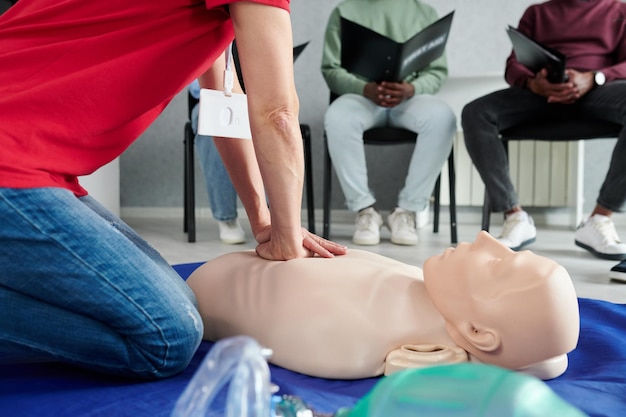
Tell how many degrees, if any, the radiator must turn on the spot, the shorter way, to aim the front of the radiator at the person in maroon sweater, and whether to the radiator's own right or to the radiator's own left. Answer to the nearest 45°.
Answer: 0° — it already faces them

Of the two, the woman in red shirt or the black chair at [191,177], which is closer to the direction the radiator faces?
the woman in red shirt

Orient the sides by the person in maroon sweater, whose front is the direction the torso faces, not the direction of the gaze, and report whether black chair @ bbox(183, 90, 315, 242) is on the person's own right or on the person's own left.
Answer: on the person's own right

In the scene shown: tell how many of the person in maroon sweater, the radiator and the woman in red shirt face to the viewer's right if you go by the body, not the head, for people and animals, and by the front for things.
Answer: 1

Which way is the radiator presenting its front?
toward the camera

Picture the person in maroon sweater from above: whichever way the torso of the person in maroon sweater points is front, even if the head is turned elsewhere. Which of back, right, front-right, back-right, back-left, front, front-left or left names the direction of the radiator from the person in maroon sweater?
back

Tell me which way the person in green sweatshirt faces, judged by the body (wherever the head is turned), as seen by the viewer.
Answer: toward the camera

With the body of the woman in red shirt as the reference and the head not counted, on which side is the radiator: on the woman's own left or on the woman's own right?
on the woman's own left

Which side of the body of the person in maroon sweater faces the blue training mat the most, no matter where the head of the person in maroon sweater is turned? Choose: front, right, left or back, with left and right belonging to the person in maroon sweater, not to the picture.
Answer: front

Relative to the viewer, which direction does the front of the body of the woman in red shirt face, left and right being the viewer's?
facing to the right of the viewer

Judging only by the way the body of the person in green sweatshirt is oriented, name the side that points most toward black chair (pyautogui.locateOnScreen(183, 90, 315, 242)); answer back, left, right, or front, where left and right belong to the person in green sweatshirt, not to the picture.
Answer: right

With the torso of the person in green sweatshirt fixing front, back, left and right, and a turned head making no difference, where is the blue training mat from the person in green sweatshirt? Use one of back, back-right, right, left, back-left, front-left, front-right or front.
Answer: front
